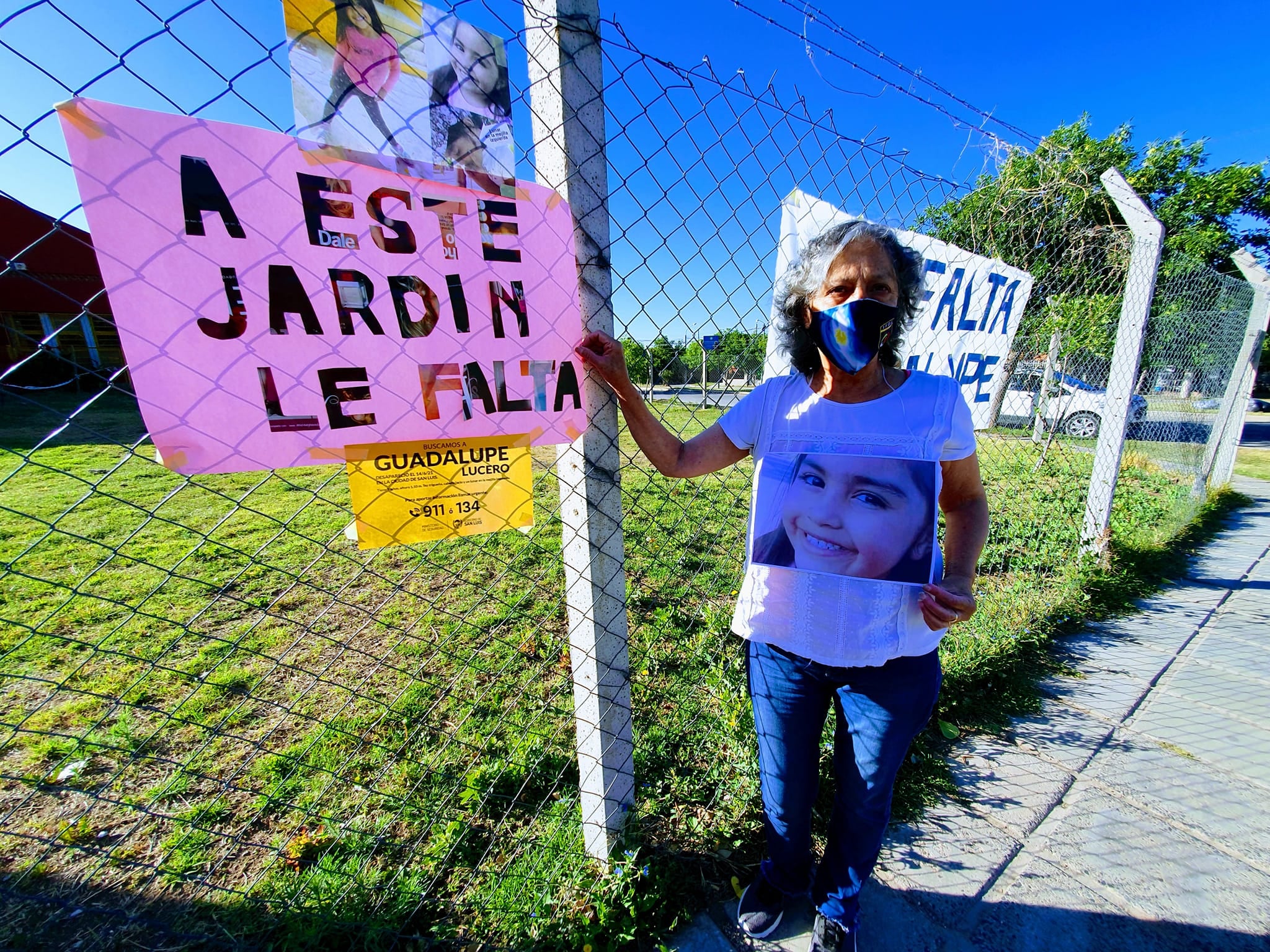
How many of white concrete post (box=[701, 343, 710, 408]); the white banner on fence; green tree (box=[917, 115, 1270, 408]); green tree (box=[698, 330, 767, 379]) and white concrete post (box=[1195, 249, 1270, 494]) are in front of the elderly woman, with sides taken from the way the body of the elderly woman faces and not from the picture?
0

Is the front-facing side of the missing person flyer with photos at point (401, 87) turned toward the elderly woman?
no

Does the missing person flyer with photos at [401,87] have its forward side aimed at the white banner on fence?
no

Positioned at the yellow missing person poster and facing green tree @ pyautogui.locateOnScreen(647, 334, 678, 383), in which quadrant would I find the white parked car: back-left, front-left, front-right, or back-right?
front-right

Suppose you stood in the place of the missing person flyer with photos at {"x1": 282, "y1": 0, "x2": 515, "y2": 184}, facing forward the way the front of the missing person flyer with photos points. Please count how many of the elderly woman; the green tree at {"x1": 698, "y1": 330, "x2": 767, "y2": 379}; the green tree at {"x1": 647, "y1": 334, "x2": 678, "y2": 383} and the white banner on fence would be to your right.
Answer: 0

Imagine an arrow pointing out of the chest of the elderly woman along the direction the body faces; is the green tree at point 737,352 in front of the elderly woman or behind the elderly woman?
behind

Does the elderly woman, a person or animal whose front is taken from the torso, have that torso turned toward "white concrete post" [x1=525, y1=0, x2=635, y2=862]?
no

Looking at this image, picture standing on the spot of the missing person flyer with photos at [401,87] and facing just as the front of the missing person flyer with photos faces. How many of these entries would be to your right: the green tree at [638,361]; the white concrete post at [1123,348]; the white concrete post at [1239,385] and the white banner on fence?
0

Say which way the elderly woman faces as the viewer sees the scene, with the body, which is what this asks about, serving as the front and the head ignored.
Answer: toward the camera

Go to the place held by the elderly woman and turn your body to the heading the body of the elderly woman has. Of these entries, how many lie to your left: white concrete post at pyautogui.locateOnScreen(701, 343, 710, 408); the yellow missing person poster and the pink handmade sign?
0

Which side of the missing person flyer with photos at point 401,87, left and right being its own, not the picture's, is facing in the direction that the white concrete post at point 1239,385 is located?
left

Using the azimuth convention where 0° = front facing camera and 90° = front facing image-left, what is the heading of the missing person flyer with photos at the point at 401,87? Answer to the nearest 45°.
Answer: approximately 0°

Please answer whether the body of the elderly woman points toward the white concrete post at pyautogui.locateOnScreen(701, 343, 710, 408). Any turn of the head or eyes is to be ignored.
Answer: no

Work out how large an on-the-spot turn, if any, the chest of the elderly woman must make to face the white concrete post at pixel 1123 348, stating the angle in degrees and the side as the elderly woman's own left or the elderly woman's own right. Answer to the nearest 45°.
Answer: approximately 135° to the elderly woman's own left

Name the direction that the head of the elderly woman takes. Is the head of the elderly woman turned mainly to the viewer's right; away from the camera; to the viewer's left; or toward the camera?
toward the camera

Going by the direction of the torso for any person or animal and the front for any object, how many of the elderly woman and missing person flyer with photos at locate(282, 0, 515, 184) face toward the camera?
2
